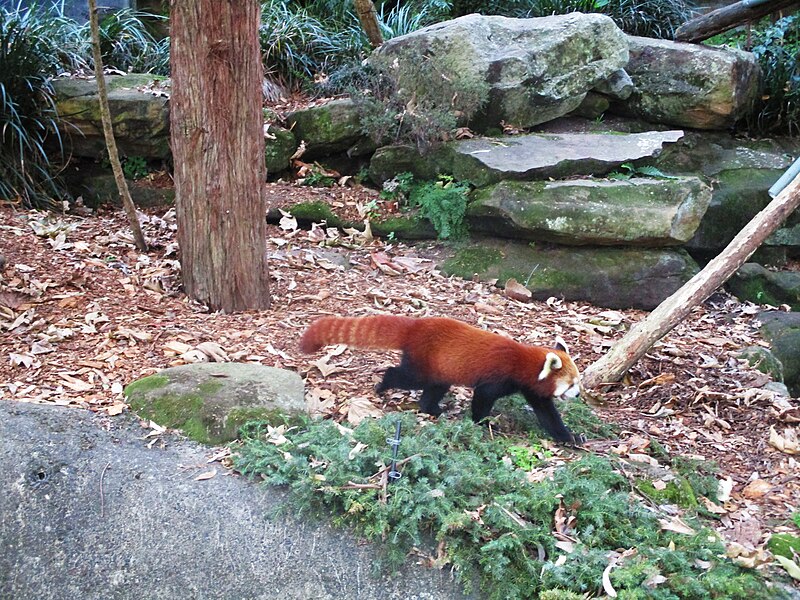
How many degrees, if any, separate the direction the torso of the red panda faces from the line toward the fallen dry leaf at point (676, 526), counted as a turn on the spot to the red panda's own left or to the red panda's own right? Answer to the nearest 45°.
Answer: approximately 45° to the red panda's own right

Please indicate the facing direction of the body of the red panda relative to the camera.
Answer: to the viewer's right

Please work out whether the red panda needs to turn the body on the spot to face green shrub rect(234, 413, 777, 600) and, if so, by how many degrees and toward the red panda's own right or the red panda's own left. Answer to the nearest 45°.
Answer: approximately 90° to the red panda's own right

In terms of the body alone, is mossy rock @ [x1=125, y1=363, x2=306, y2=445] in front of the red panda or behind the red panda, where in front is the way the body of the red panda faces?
behind

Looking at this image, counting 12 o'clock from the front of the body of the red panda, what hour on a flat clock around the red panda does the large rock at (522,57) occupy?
The large rock is roughly at 9 o'clock from the red panda.

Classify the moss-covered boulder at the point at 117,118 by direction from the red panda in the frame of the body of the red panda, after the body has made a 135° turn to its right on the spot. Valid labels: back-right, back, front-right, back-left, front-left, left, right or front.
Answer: right

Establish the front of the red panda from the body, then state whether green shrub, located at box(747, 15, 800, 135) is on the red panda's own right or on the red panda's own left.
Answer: on the red panda's own left

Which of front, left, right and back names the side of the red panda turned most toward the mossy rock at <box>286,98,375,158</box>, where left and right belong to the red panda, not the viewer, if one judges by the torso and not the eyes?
left

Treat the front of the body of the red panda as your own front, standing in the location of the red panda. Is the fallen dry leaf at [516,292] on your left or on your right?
on your left
